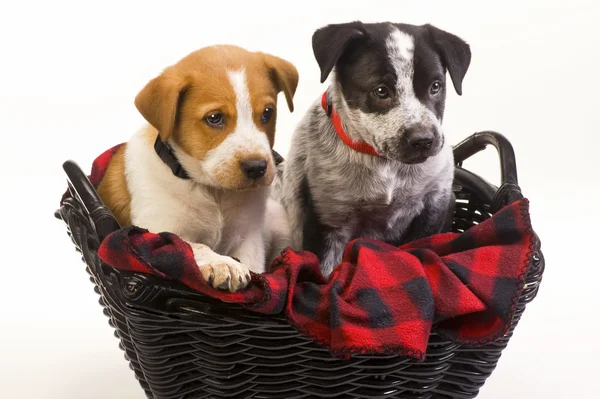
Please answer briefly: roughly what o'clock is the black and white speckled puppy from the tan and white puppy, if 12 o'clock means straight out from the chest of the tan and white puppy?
The black and white speckled puppy is roughly at 10 o'clock from the tan and white puppy.

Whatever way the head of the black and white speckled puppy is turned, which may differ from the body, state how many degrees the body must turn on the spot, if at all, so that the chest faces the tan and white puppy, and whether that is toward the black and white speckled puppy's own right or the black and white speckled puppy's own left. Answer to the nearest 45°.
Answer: approximately 90° to the black and white speckled puppy's own right

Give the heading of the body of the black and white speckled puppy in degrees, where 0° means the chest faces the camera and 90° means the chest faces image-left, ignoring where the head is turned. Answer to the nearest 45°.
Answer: approximately 315°

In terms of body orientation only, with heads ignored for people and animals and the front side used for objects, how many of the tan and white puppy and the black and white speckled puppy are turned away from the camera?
0

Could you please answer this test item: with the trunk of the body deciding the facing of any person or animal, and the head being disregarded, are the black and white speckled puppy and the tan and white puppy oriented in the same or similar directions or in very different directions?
same or similar directions

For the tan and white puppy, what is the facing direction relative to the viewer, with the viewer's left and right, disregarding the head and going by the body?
facing the viewer and to the right of the viewer
